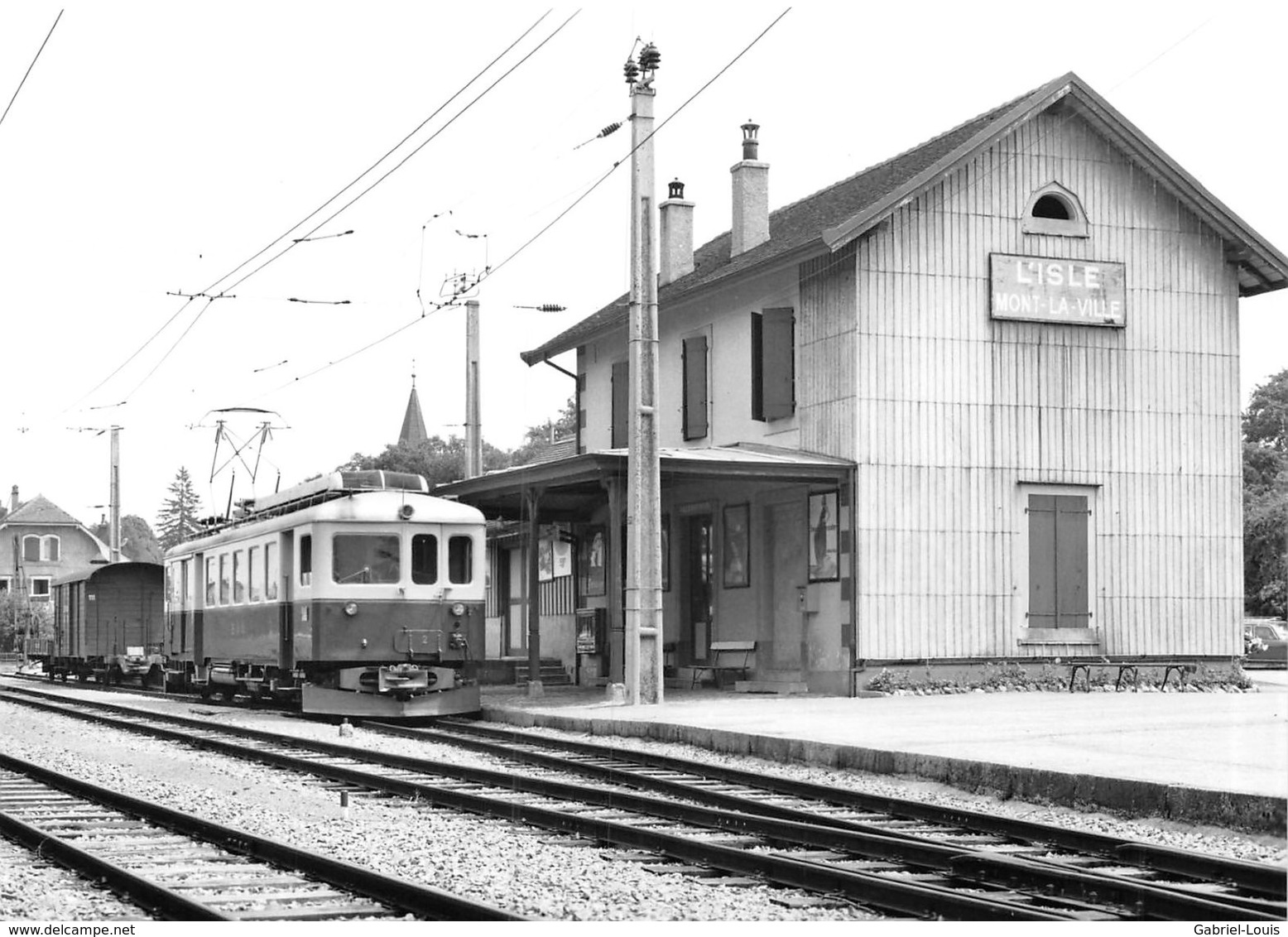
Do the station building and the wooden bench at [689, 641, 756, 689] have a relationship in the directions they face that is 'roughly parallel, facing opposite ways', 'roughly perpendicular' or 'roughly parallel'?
roughly parallel

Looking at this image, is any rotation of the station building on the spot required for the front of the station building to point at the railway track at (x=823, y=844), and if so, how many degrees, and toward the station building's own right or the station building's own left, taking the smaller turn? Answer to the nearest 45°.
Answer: approximately 45° to the station building's own left

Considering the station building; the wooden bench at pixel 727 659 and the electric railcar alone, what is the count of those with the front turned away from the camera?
0

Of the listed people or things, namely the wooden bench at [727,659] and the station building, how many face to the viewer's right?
0

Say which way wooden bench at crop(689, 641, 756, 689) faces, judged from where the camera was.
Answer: facing the viewer and to the left of the viewer

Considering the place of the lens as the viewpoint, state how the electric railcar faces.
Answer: facing the viewer and to the right of the viewer

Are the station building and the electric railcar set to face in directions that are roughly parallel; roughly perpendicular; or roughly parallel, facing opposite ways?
roughly perpendicular

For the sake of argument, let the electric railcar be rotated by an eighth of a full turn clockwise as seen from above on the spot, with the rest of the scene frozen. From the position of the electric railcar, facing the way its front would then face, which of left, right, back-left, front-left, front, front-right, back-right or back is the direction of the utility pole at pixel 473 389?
back

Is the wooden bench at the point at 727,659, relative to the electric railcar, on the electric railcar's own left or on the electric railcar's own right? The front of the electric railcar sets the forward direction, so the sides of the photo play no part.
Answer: on the electric railcar's own left

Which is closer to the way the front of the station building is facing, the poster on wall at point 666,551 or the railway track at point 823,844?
the railway track

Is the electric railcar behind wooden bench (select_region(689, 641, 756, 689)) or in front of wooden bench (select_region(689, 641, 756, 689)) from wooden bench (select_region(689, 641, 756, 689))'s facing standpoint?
in front

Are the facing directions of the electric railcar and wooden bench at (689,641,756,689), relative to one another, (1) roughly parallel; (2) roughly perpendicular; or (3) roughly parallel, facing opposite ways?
roughly perpendicular

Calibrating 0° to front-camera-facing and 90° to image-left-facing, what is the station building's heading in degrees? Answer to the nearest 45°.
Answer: approximately 45°

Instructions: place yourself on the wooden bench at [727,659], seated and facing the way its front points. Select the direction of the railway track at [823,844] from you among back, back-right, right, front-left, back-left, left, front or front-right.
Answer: front-left
